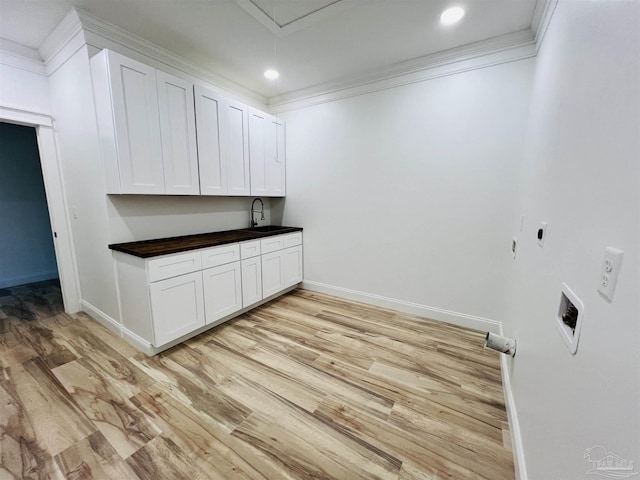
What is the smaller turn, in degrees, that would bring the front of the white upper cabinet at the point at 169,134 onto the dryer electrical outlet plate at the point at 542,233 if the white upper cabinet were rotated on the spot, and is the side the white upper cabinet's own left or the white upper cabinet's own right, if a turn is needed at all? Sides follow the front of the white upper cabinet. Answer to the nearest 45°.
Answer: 0° — it already faces it

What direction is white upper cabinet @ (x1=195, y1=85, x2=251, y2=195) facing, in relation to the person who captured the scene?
facing the viewer and to the right of the viewer

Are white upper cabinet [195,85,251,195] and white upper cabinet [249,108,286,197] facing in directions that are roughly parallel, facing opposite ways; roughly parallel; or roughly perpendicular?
roughly parallel

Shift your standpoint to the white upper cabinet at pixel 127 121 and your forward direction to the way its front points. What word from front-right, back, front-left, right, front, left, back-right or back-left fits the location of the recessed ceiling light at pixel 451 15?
front

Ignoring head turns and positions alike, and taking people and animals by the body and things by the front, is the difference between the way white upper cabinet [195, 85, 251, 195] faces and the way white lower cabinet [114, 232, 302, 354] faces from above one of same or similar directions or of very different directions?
same or similar directions

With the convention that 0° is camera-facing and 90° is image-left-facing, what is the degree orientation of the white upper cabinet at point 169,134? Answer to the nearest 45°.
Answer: approximately 315°

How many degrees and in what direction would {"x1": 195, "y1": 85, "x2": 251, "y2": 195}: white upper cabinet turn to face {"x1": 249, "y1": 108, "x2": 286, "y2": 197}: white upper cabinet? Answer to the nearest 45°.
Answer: approximately 90° to its left

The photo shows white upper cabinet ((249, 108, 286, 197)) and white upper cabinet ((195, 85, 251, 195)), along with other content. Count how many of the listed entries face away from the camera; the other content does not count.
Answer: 0

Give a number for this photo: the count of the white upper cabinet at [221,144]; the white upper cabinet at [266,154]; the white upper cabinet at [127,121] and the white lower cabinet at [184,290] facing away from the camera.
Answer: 0
